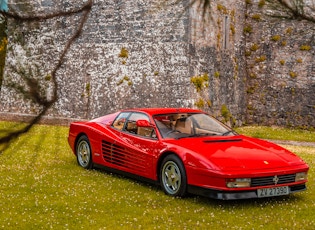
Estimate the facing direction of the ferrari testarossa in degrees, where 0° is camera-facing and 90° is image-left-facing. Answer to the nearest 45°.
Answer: approximately 315°
